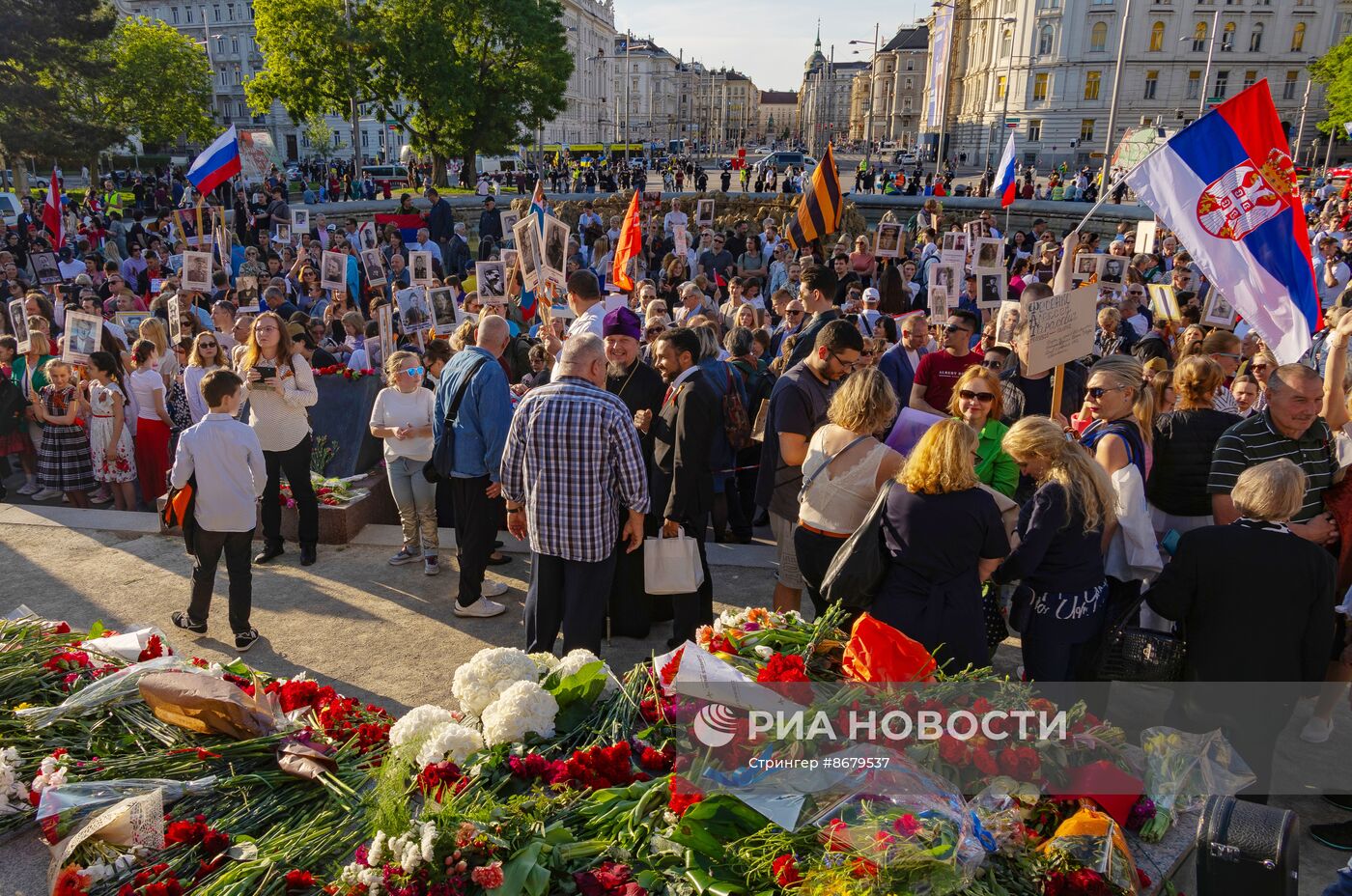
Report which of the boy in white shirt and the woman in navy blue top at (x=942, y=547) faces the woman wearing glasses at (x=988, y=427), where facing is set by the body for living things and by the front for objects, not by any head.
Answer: the woman in navy blue top

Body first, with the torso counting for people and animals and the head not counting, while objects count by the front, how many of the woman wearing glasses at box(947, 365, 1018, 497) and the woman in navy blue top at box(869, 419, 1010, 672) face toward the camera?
1

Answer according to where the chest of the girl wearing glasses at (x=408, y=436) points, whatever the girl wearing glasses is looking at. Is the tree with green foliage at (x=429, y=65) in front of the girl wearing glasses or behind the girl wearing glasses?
behind

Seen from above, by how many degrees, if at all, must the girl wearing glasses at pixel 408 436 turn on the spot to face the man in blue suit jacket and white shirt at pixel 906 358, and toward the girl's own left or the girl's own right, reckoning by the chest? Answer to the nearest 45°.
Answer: approximately 90° to the girl's own left

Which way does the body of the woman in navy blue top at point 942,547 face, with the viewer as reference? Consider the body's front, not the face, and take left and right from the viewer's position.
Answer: facing away from the viewer

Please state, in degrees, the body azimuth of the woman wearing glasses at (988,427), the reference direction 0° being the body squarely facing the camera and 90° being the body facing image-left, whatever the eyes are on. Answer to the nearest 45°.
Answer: approximately 0°

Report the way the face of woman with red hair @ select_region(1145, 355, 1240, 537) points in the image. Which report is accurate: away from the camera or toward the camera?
away from the camera

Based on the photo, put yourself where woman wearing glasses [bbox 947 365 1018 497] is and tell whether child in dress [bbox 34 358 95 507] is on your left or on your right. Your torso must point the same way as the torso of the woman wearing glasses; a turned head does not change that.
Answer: on your right

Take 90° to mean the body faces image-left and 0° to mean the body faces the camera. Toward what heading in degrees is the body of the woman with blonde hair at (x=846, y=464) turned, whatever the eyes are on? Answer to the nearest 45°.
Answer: approximately 225°

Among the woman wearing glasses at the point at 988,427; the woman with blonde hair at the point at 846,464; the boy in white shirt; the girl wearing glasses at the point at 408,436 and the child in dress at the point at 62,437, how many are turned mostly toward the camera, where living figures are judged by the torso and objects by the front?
3
